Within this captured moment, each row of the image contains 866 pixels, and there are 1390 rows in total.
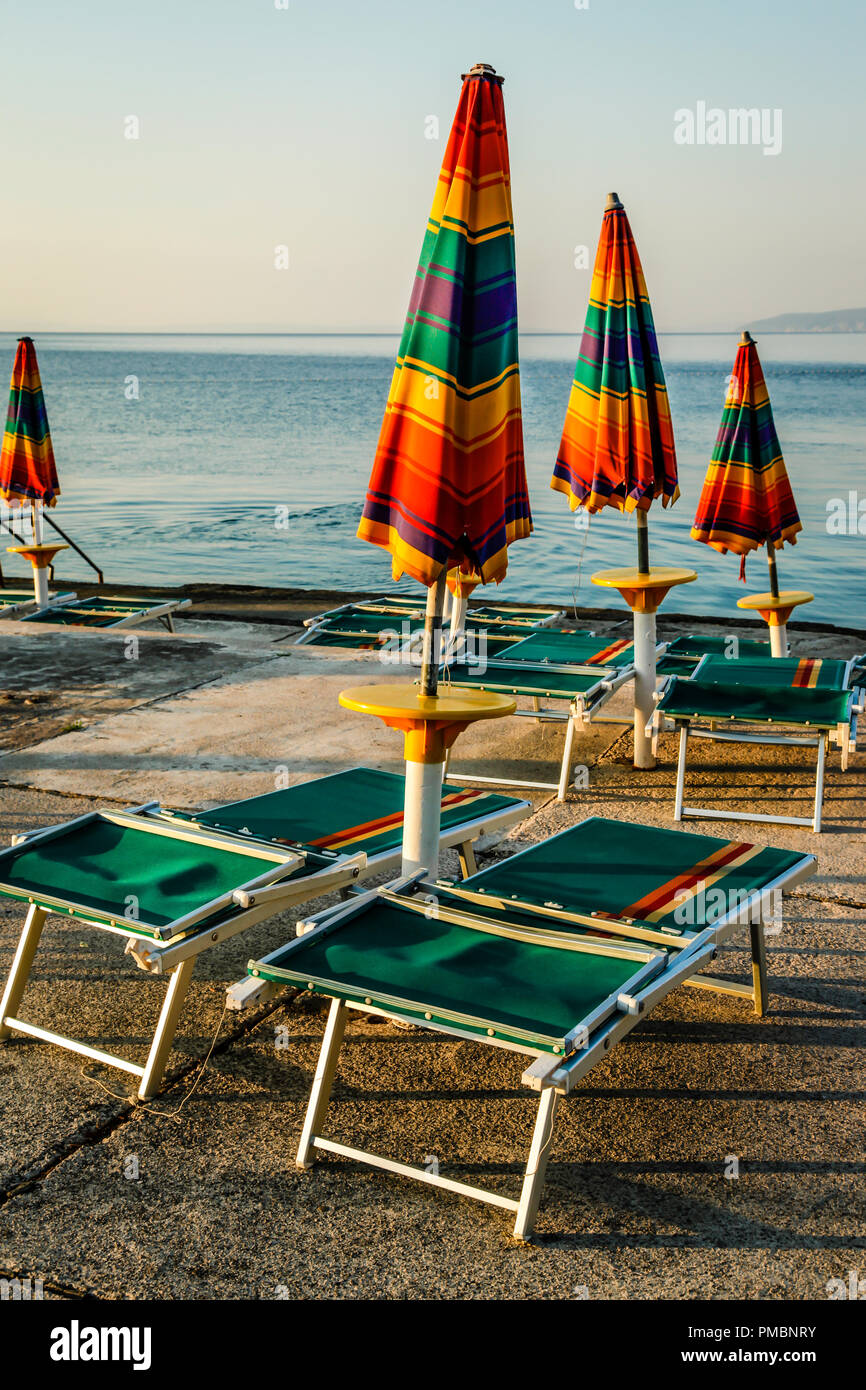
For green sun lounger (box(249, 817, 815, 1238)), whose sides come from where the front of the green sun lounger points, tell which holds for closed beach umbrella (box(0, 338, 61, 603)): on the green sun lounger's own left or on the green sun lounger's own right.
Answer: on the green sun lounger's own left

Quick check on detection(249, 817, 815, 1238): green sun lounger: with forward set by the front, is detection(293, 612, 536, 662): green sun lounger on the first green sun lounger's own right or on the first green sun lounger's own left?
on the first green sun lounger's own left

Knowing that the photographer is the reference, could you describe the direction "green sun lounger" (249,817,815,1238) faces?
facing away from the viewer and to the right of the viewer

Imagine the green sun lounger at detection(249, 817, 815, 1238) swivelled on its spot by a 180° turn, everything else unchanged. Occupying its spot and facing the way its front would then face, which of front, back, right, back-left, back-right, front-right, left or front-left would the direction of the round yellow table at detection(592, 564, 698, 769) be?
back-right

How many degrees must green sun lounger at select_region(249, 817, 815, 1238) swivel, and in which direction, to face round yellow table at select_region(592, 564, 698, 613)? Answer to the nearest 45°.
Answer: approximately 45° to its left

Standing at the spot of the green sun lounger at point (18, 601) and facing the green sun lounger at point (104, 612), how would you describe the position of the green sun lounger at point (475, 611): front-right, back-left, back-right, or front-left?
front-left

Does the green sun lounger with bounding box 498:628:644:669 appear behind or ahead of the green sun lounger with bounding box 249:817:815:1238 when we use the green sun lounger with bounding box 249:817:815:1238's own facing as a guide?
ahead
